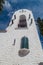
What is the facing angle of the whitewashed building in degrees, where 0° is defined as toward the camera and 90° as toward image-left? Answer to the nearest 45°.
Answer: approximately 0°
